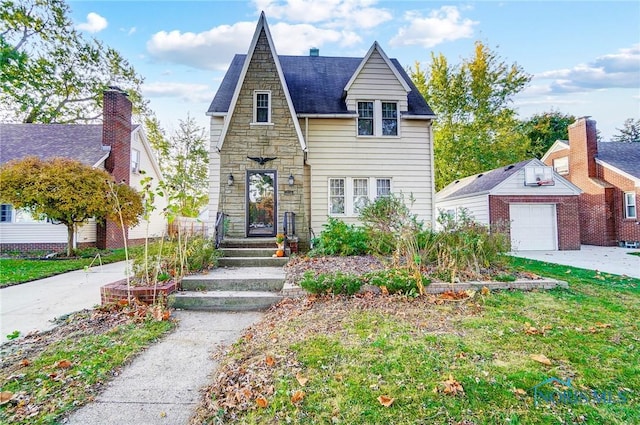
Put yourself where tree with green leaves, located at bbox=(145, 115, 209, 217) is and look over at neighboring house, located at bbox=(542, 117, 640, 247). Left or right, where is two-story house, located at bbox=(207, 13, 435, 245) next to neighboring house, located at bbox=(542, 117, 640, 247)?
right

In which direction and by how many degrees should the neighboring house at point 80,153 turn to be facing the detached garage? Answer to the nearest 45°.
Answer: approximately 45° to its left

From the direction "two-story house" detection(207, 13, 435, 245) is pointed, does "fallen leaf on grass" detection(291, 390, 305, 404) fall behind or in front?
in front

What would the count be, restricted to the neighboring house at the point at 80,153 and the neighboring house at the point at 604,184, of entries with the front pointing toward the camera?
2

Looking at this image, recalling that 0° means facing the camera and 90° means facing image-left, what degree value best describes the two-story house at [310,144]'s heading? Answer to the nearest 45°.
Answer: approximately 0°

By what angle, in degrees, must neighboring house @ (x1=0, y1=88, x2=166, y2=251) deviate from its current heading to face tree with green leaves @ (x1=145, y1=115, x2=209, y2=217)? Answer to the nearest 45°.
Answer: approximately 135° to its left

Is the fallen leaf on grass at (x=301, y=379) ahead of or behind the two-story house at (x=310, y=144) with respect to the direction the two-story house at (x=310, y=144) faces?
ahead

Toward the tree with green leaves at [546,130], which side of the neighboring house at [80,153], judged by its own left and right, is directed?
left

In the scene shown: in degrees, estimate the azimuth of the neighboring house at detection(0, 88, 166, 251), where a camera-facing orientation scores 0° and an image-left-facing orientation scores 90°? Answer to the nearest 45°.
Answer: approximately 0°
